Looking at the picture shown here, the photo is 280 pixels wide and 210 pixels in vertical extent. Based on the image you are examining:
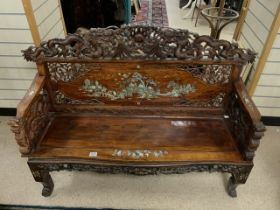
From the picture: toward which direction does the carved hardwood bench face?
toward the camera
